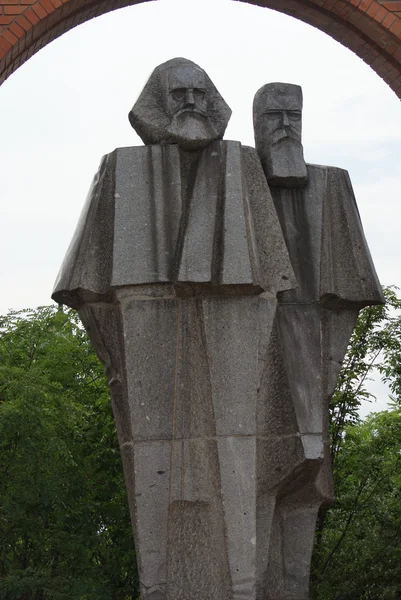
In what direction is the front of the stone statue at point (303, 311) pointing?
toward the camera

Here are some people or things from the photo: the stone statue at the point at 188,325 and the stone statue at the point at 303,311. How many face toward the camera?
2

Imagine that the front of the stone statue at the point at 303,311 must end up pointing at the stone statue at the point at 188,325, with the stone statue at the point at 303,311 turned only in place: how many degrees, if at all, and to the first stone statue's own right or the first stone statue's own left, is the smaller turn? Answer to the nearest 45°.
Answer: approximately 45° to the first stone statue's own right

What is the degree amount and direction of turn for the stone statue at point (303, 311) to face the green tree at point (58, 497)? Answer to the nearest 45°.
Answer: approximately 135° to its right

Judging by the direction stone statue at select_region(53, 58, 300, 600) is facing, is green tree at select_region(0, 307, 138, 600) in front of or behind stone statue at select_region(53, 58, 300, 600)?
behind

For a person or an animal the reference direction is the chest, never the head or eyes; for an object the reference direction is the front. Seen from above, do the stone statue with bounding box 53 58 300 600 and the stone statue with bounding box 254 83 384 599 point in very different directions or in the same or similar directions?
same or similar directions

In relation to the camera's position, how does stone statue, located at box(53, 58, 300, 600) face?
facing the viewer
